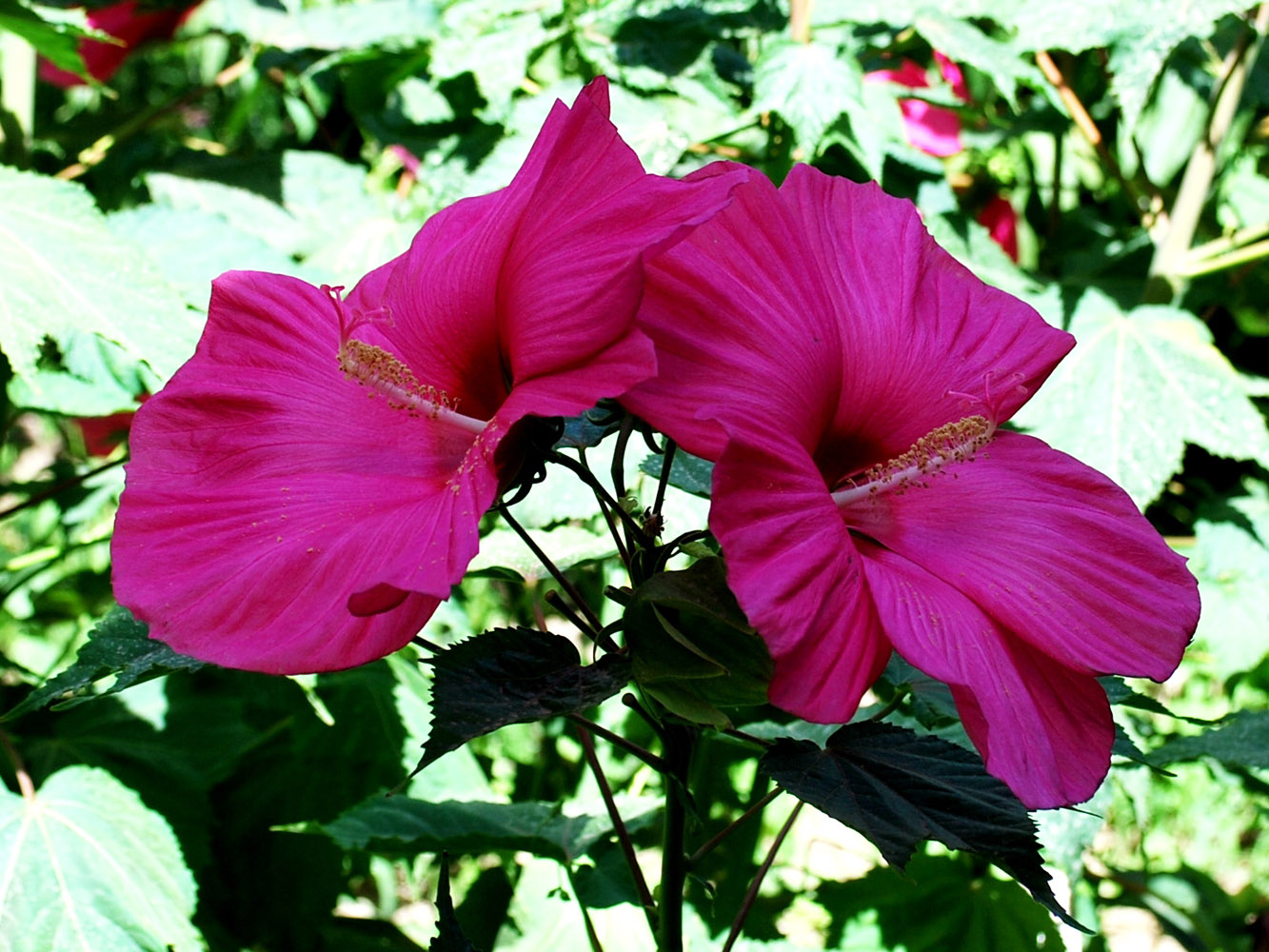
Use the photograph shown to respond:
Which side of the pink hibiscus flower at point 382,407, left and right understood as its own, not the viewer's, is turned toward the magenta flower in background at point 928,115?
back

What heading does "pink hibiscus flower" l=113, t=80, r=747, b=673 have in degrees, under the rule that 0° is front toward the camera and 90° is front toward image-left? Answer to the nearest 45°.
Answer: approximately 45°

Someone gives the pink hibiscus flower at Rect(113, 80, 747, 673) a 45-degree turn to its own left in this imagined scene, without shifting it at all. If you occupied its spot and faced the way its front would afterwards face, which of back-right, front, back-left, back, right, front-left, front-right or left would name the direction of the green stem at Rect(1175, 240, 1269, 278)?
back-left

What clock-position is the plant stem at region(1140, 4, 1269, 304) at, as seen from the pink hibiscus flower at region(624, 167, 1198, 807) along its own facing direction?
The plant stem is roughly at 8 o'clock from the pink hibiscus flower.

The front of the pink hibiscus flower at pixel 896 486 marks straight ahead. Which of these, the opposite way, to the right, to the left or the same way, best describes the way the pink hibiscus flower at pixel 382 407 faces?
to the right

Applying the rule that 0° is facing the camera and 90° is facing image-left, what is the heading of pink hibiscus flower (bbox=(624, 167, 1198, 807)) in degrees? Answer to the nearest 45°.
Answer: approximately 315°

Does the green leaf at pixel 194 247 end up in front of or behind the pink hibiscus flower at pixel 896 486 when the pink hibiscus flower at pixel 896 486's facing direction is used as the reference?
behind

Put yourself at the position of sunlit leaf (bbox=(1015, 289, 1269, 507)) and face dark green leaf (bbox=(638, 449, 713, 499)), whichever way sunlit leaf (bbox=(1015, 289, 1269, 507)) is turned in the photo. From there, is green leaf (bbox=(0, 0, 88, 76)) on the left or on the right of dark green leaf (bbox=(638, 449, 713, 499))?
right
